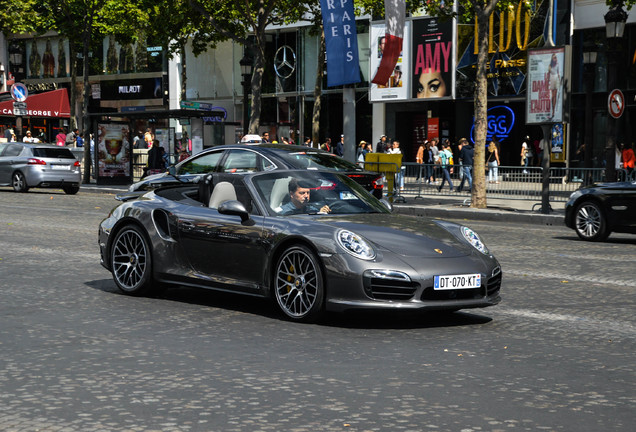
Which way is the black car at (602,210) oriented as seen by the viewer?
to the viewer's left

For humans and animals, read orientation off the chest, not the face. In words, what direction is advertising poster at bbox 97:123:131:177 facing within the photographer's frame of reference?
facing the viewer

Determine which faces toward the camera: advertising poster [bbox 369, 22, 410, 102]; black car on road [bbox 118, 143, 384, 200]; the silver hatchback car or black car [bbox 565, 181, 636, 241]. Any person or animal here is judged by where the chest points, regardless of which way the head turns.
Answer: the advertising poster

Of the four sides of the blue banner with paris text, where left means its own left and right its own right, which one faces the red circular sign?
left

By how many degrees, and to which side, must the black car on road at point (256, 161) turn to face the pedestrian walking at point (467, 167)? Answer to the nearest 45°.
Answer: approximately 90° to its right

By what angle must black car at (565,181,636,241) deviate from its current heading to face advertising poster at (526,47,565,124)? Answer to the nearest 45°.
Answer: approximately 90° to its right

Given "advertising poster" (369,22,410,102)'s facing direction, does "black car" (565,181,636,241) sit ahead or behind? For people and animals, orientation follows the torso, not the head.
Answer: ahead

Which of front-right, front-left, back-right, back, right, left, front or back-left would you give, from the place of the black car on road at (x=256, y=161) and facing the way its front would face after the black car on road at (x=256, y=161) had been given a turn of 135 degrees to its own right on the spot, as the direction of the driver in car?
right

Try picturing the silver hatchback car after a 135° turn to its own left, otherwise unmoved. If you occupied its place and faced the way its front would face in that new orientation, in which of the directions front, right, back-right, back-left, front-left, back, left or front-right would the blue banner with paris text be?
front-left

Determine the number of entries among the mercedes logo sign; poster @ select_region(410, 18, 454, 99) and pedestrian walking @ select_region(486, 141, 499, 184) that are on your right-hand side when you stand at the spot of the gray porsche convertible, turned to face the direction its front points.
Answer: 0

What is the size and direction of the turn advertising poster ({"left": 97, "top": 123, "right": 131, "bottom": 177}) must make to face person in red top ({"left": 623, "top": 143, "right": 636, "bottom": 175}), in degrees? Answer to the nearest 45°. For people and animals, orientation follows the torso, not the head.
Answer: approximately 45° to its left

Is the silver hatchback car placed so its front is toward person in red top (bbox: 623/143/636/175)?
no

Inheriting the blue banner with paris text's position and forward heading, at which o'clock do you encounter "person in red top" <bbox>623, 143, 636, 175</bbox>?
The person in red top is roughly at 8 o'clock from the blue banner with paris text.

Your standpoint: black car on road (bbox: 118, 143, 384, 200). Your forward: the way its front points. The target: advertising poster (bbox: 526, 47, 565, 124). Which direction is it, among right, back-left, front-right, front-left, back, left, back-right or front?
right

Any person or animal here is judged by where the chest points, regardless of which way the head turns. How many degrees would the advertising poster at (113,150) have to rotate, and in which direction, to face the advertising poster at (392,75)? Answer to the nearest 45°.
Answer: approximately 90° to its left

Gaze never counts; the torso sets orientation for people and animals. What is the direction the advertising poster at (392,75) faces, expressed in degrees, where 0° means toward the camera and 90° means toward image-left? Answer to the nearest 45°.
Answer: approximately 0°

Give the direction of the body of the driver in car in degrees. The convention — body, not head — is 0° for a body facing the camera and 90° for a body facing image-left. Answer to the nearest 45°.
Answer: approximately 315°

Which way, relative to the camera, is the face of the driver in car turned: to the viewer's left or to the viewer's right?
to the viewer's right

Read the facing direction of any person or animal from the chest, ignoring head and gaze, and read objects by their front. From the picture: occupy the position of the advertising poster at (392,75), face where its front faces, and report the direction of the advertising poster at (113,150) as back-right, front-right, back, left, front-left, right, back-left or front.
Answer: front-right

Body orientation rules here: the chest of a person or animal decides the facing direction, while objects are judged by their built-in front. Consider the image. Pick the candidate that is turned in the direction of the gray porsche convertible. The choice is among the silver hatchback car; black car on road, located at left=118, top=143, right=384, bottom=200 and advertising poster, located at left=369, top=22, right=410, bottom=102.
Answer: the advertising poster
